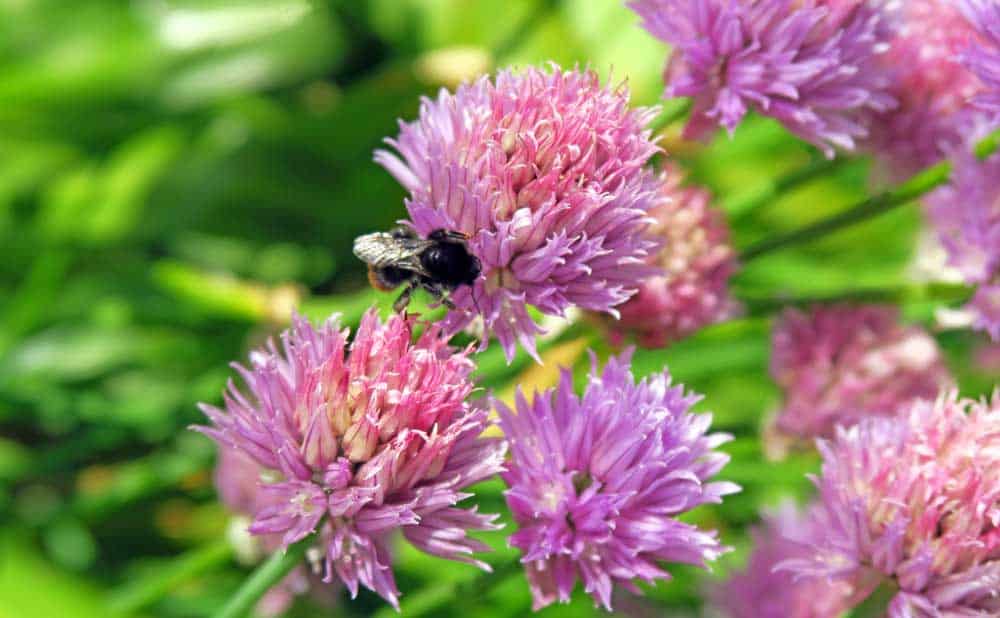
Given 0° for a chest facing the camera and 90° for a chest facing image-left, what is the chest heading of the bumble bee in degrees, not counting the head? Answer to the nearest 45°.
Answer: approximately 270°
